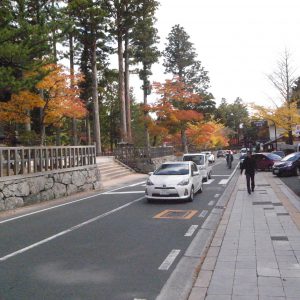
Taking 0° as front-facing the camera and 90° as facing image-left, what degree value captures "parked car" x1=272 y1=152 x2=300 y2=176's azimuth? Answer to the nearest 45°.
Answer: approximately 45°

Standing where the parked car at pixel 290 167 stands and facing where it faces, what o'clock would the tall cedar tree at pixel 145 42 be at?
The tall cedar tree is roughly at 3 o'clock from the parked car.

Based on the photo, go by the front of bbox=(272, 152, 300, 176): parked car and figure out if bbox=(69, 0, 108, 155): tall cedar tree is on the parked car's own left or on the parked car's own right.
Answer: on the parked car's own right

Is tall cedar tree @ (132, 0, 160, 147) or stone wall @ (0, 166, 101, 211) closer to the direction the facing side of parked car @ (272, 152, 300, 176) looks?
the stone wall

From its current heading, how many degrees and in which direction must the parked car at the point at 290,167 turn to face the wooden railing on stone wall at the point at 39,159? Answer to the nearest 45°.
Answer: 0° — it already faces it

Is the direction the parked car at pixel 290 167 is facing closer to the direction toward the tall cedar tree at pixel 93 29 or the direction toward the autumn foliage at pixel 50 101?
the autumn foliage

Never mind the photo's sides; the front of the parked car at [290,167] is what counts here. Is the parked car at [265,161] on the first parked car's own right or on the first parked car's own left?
on the first parked car's own right
